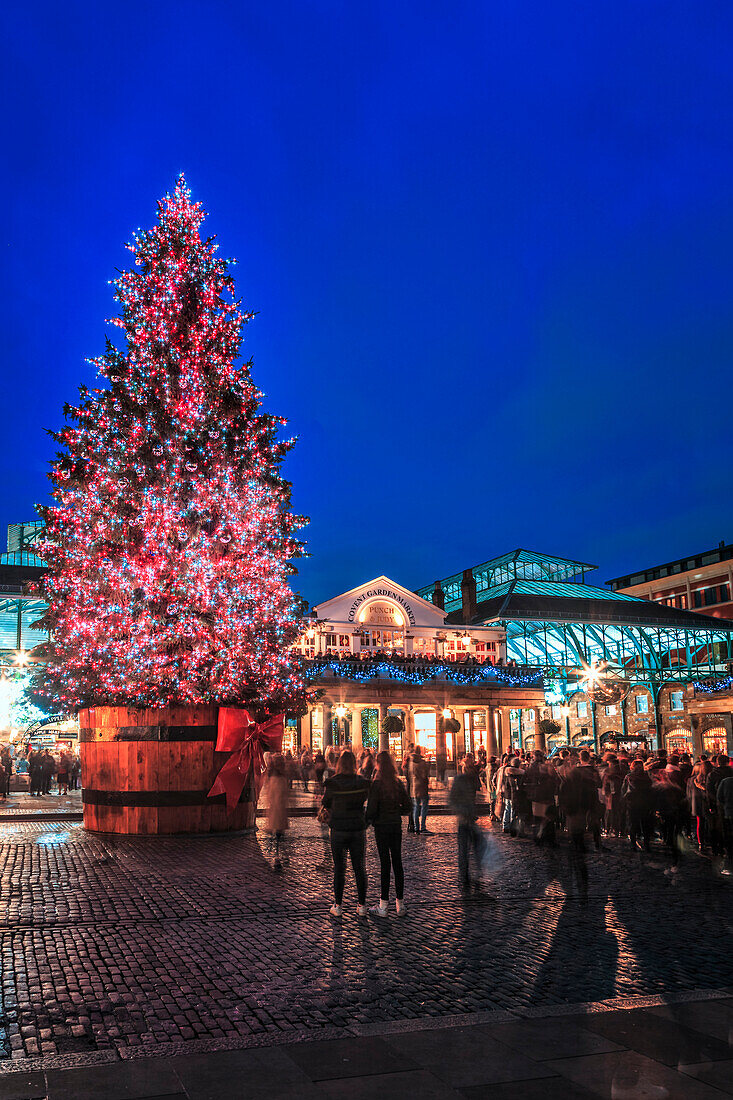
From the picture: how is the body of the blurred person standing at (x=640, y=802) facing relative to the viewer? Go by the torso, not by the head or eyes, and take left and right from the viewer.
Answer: facing away from the viewer

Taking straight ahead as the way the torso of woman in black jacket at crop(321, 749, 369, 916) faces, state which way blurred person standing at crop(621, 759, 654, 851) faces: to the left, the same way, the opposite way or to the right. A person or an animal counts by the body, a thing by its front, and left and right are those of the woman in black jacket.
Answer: the same way

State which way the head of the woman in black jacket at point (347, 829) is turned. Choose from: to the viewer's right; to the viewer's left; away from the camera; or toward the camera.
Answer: away from the camera

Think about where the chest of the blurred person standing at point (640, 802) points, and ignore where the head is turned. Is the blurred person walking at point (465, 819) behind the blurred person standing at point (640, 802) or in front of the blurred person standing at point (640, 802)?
behind

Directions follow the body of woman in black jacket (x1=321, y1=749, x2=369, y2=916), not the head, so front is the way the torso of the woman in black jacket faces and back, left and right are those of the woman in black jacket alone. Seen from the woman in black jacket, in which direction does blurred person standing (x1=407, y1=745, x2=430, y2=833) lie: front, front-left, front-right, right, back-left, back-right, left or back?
front

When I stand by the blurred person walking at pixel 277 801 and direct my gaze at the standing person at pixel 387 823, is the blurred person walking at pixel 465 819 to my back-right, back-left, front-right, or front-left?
front-left

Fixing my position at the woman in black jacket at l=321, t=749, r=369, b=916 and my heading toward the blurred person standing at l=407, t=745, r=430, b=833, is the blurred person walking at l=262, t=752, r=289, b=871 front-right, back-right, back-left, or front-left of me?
front-left

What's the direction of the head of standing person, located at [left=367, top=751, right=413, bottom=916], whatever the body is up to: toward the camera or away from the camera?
away from the camera

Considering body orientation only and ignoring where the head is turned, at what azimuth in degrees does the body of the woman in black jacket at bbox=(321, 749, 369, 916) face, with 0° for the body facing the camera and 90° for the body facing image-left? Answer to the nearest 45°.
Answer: approximately 180°
